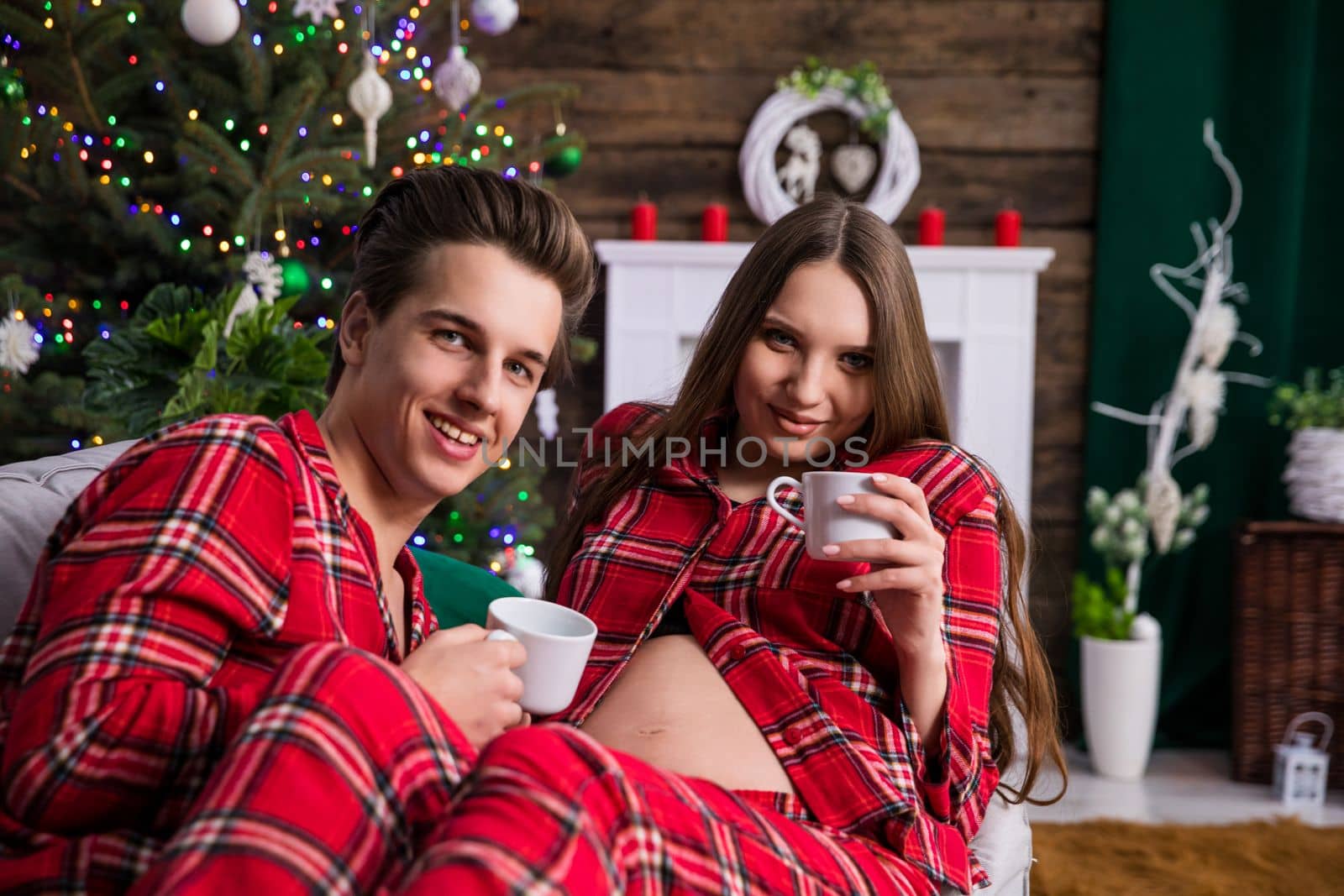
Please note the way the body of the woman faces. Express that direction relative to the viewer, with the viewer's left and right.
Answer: facing the viewer and to the left of the viewer

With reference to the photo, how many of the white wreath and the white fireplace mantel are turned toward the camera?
2

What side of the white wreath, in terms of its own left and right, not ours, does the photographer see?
front

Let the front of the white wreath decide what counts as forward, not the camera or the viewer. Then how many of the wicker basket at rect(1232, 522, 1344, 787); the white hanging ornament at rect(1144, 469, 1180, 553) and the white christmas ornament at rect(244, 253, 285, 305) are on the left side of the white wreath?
2

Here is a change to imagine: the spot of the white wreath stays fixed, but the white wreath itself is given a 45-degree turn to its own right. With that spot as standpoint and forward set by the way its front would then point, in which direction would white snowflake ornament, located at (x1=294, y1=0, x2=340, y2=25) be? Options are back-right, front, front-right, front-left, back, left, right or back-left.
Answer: front

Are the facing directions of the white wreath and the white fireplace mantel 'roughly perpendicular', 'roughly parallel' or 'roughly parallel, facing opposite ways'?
roughly parallel

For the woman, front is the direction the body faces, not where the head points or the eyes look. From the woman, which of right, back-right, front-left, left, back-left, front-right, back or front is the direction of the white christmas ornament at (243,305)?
right

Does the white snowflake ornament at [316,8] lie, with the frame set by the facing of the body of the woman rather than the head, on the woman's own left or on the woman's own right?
on the woman's own right

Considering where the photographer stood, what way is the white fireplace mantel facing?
facing the viewer

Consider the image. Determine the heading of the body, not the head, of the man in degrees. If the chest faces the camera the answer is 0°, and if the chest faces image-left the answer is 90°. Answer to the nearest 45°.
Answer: approximately 315°

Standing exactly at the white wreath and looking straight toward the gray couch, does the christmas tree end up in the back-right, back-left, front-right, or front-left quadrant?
front-right

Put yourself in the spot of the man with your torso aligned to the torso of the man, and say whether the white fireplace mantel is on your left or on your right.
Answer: on your left

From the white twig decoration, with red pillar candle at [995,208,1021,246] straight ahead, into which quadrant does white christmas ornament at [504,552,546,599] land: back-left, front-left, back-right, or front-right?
front-left

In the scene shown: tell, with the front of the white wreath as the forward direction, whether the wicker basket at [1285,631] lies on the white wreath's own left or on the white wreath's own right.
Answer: on the white wreath's own left

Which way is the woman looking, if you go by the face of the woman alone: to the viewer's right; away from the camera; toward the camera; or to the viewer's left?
toward the camera

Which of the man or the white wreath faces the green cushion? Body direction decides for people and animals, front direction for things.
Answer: the white wreath

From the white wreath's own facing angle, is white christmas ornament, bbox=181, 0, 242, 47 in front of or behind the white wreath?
in front
